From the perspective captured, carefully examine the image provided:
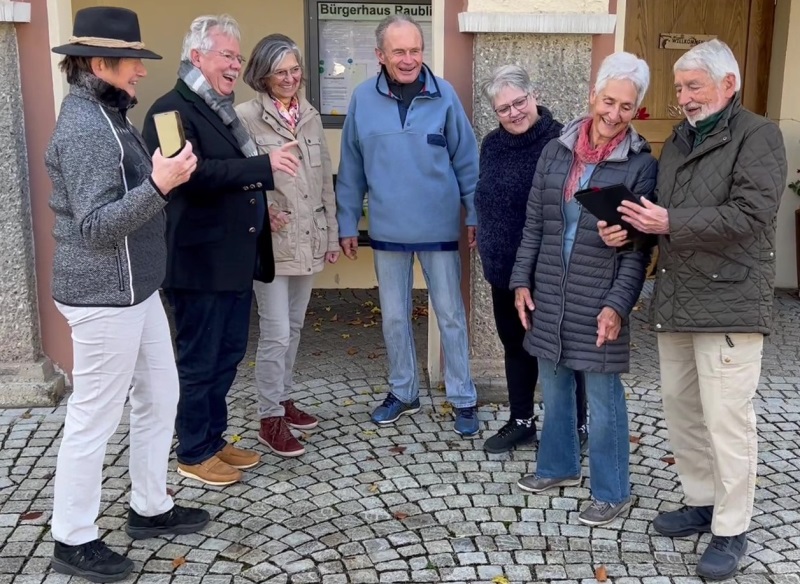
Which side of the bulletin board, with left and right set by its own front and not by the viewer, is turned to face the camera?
front

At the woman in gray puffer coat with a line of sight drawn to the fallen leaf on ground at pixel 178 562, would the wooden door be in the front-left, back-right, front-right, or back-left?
back-right

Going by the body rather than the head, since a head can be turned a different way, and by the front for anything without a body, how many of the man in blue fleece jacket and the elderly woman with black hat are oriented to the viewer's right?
1

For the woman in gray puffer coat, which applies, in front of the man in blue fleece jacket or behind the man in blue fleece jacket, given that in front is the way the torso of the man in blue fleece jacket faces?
in front

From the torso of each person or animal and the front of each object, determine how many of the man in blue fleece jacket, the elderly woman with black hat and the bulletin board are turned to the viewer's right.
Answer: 1

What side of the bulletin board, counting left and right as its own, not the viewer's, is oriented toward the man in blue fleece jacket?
front

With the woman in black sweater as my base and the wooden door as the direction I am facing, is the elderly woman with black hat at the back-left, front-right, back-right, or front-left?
back-left

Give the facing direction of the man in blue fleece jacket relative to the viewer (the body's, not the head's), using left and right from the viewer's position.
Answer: facing the viewer

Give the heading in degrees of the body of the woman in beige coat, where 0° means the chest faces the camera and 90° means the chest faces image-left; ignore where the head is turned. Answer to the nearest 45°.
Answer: approximately 315°

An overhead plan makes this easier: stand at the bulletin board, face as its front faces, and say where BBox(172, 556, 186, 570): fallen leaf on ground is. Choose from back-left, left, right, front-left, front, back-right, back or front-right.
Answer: front

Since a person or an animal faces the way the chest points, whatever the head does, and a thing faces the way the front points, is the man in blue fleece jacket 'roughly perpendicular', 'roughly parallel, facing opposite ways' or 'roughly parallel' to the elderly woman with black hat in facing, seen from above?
roughly perpendicular

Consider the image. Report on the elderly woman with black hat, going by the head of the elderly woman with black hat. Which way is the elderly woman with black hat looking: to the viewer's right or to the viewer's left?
to the viewer's right

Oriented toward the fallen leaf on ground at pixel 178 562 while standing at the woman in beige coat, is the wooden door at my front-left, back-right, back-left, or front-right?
back-left

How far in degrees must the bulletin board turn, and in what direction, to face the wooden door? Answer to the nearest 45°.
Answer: approximately 90° to its left

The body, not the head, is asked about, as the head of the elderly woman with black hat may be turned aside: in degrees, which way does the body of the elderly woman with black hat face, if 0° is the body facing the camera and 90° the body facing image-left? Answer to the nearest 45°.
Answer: approximately 270°

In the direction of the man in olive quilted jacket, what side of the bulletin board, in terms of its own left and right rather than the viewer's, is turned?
front
